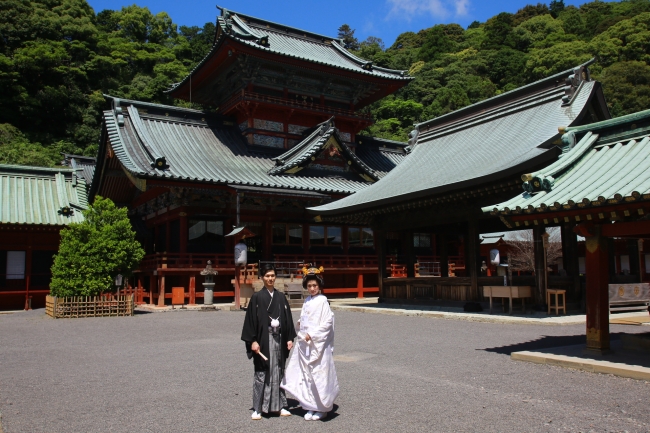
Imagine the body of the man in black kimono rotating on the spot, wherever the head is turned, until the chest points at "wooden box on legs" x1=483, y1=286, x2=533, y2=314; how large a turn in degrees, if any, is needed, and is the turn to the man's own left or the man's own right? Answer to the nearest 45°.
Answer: approximately 135° to the man's own left

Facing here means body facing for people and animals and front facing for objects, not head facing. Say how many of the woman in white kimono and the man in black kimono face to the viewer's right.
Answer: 0

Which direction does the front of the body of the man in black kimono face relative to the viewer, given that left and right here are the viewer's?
facing the viewer

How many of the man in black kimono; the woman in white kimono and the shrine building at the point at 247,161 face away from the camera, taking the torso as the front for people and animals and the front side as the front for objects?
0

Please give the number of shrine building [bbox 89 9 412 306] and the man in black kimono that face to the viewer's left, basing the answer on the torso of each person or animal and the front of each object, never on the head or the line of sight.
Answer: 0

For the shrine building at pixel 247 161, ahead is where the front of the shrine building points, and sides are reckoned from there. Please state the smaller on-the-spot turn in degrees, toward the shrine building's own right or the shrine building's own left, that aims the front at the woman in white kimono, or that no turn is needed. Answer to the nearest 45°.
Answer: approximately 45° to the shrine building's own right

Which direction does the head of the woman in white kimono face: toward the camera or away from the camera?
toward the camera

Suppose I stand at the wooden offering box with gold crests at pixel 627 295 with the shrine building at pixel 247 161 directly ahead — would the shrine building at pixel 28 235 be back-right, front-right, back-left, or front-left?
front-left

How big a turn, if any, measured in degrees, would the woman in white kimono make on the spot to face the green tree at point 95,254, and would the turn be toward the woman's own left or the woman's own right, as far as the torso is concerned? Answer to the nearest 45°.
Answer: approximately 90° to the woman's own right

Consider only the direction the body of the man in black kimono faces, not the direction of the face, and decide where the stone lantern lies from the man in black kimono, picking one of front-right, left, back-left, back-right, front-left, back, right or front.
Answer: back

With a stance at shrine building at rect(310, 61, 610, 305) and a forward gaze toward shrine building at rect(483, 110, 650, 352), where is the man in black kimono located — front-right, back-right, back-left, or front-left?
front-right
